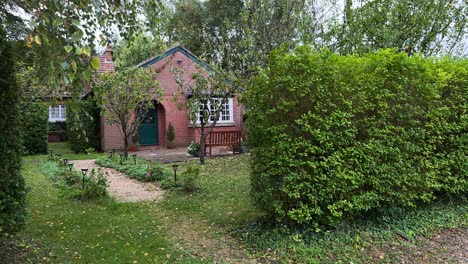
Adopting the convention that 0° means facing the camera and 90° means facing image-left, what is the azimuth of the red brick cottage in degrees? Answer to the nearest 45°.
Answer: approximately 0°

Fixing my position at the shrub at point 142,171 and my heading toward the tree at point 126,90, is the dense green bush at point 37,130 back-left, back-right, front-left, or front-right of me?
front-left

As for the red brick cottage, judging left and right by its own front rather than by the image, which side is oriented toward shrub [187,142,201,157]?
front

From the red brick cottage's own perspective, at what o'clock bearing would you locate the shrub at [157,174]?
The shrub is roughly at 12 o'clock from the red brick cottage.

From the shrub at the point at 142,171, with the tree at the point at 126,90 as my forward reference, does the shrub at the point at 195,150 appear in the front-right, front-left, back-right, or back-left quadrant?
front-right

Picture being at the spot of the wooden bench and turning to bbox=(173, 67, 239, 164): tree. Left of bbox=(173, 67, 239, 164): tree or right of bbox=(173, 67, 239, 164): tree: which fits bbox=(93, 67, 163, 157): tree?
right

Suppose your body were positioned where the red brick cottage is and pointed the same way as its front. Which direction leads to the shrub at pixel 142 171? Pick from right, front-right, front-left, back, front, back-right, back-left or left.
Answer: front

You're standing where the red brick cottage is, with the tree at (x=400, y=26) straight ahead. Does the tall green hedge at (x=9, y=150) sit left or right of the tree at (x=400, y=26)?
right

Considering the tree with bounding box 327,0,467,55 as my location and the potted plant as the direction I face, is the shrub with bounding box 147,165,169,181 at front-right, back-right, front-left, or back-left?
front-left

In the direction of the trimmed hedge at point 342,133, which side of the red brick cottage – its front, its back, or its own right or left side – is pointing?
front

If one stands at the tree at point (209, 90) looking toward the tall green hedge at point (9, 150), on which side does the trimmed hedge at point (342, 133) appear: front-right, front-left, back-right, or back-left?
front-left

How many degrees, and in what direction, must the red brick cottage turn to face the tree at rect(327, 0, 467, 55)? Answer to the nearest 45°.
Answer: approximately 45° to its left

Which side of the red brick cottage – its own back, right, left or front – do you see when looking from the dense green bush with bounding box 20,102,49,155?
right

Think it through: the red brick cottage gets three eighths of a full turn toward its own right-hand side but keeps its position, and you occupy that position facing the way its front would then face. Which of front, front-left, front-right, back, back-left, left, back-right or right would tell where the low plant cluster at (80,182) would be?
back-left

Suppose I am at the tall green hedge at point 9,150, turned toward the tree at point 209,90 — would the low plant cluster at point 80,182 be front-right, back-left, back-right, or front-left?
front-left
